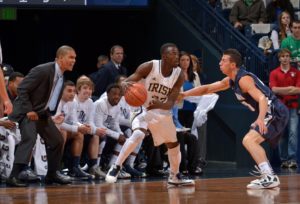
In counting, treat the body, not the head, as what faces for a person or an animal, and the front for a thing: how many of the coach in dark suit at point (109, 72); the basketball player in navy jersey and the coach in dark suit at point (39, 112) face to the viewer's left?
1

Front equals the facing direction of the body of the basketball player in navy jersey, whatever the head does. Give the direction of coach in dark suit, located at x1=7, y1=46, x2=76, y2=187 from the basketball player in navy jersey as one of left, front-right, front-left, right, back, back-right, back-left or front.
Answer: front

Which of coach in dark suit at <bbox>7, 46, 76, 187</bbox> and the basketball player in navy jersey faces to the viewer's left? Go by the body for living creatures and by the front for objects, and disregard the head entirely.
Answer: the basketball player in navy jersey

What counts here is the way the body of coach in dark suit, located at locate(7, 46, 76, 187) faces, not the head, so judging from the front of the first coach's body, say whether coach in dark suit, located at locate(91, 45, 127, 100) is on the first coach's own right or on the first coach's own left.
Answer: on the first coach's own left

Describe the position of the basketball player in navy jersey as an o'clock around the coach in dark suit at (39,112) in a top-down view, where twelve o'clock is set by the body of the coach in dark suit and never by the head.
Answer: The basketball player in navy jersey is roughly at 11 o'clock from the coach in dark suit.

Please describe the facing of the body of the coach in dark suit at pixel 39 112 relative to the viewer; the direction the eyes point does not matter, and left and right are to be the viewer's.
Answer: facing the viewer and to the right of the viewer

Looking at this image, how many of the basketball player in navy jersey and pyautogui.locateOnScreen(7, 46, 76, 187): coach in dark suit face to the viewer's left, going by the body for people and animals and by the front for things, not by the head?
1

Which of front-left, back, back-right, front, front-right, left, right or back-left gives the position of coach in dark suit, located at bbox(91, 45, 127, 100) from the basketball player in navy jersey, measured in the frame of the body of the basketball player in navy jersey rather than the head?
front-right

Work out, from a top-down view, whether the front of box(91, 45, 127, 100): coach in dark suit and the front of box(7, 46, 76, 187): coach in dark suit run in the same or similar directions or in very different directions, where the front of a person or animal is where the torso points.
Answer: same or similar directions

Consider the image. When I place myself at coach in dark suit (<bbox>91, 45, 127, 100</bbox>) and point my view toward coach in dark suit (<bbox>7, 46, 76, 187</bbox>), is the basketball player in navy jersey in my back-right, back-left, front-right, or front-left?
front-left

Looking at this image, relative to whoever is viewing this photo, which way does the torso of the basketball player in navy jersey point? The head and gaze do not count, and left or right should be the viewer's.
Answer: facing to the left of the viewer

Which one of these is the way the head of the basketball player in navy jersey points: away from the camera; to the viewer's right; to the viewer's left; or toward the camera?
to the viewer's left
